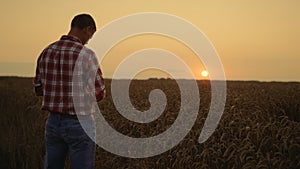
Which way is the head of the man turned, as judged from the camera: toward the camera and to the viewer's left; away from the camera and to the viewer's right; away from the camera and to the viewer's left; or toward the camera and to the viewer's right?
away from the camera and to the viewer's right

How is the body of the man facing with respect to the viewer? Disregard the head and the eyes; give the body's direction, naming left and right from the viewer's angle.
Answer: facing away from the viewer and to the right of the viewer
